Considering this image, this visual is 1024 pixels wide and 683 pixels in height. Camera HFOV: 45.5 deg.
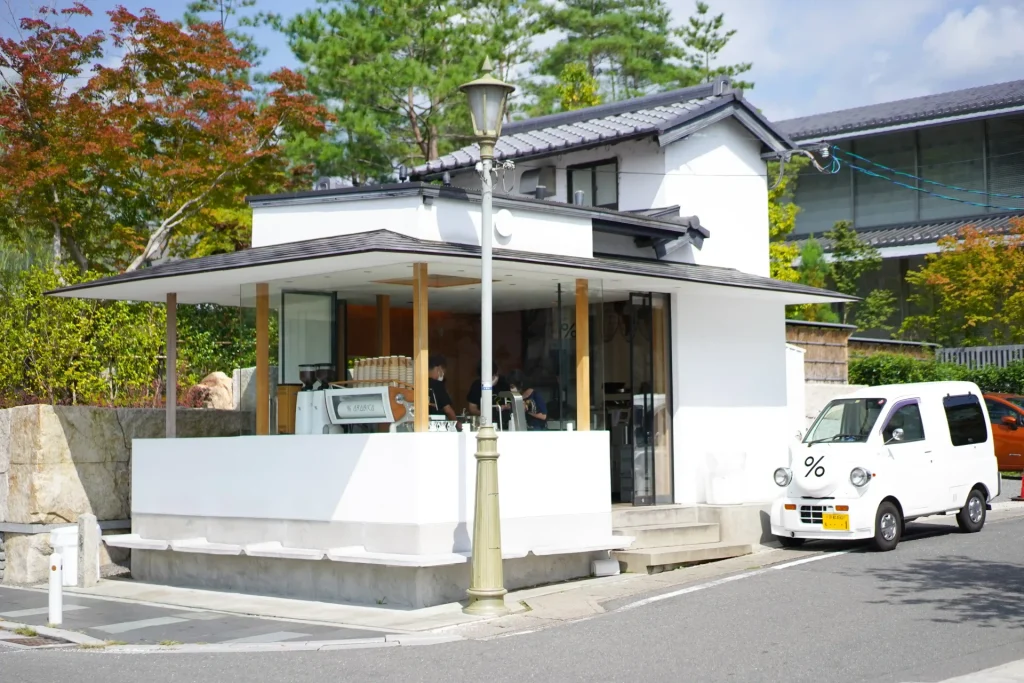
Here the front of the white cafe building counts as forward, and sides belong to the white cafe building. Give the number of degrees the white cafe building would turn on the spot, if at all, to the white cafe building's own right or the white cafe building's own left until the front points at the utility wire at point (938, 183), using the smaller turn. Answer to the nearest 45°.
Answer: approximately 90° to the white cafe building's own left

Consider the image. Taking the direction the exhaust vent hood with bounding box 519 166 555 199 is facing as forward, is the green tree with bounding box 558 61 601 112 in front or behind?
behind

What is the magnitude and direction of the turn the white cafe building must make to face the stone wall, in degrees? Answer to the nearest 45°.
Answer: approximately 135° to its right

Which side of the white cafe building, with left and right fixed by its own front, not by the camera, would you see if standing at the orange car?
left

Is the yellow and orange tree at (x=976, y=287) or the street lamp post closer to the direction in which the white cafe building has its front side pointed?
the street lamp post

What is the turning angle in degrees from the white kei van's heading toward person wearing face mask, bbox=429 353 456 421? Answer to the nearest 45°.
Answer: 0° — it already faces them

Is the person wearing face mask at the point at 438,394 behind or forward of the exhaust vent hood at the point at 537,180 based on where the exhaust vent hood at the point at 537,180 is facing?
forward

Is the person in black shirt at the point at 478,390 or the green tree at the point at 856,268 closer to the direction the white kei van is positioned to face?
the person in black shirt

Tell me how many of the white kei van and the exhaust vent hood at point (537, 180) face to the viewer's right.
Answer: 0

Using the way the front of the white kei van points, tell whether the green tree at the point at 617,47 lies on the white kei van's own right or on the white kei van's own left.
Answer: on the white kei van's own right

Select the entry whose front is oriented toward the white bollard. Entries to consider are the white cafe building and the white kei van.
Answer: the white kei van

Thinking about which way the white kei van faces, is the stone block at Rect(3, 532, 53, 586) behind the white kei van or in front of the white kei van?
in front

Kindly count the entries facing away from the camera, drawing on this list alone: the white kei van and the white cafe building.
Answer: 0

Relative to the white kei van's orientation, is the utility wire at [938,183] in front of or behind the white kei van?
behind

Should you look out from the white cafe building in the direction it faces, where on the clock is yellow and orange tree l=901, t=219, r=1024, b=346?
The yellow and orange tree is roughly at 9 o'clock from the white cafe building.

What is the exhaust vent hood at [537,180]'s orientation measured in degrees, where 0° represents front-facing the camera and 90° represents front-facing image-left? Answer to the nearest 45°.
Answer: approximately 45°

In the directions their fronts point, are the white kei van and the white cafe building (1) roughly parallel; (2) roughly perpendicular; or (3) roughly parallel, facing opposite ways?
roughly perpendicular

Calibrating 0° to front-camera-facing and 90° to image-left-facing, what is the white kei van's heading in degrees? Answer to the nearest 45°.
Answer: approximately 45°
